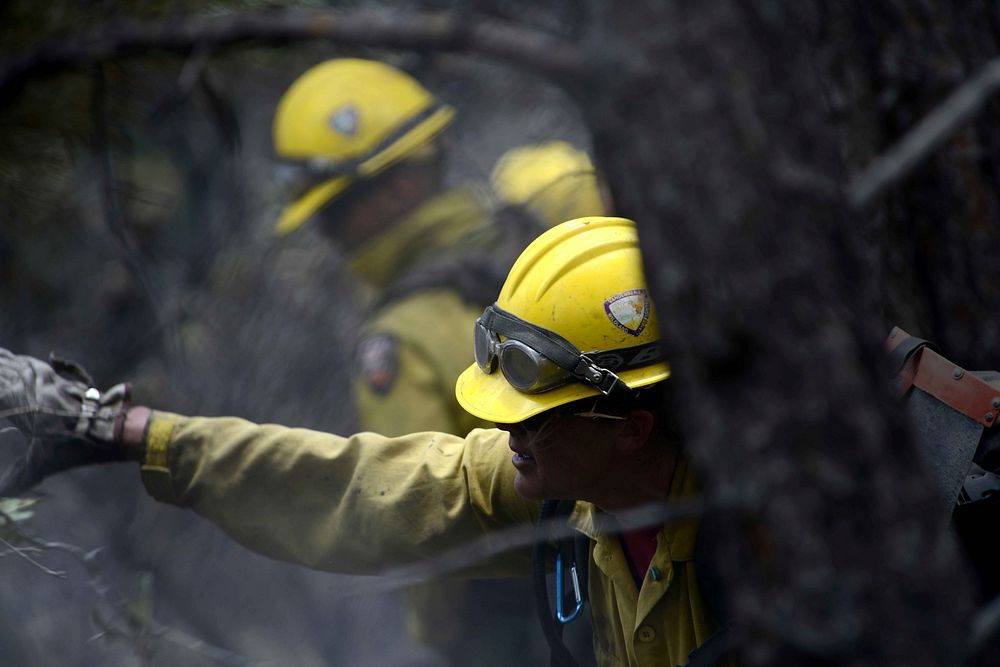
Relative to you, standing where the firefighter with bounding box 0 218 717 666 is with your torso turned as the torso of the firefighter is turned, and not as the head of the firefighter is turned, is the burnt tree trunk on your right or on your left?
on your left

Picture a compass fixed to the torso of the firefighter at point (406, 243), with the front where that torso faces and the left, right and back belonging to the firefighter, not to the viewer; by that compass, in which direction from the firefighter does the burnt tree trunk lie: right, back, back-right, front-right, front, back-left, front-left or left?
left

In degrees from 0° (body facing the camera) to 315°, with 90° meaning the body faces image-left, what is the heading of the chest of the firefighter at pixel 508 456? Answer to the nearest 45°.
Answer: approximately 45°

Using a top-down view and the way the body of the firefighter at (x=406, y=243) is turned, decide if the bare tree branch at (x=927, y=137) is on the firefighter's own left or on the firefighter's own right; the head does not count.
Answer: on the firefighter's own left

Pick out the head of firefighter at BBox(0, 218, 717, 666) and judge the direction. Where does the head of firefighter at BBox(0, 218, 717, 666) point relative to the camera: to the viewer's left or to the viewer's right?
to the viewer's left

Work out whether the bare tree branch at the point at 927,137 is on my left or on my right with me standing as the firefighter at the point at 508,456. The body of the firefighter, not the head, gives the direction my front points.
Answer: on my left

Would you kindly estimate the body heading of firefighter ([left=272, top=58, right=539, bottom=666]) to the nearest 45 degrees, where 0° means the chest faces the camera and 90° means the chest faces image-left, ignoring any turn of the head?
approximately 90°
